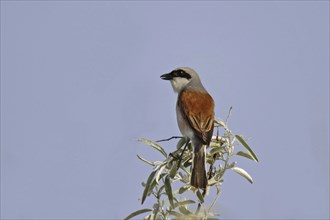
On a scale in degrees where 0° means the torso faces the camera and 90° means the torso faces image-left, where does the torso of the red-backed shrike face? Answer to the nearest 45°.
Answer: approximately 135°
